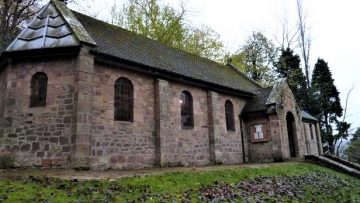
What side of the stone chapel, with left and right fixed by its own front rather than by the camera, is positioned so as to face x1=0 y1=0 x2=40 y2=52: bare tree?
back
